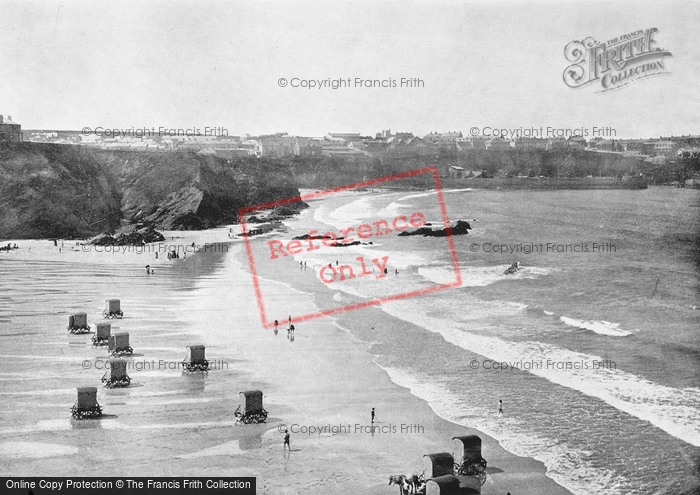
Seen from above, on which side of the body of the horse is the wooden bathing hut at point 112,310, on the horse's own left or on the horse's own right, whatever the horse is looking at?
on the horse's own right

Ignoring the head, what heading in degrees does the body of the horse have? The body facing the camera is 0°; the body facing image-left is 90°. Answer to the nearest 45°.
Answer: approximately 90°

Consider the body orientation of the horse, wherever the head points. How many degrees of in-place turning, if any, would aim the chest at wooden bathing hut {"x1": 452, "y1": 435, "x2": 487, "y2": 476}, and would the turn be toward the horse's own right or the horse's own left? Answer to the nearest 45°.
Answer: approximately 135° to the horse's own right

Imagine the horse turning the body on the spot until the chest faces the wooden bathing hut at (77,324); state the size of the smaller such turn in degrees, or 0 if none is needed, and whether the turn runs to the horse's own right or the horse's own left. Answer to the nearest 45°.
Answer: approximately 45° to the horse's own right

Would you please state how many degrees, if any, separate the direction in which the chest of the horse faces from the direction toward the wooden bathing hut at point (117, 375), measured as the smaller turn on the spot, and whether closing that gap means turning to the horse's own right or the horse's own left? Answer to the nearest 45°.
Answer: approximately 45° to the horse's own right
